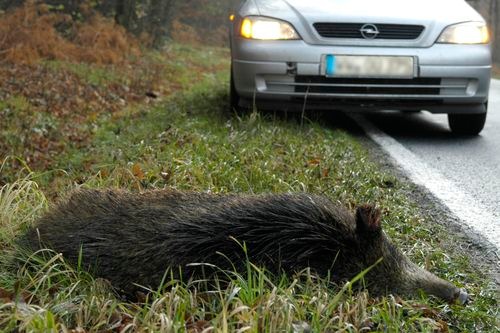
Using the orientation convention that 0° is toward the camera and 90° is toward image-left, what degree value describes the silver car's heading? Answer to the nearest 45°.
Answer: approximately 0°

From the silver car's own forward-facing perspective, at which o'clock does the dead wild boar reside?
The dead wild boar is roughly at 12 o'clock from the silver car.
